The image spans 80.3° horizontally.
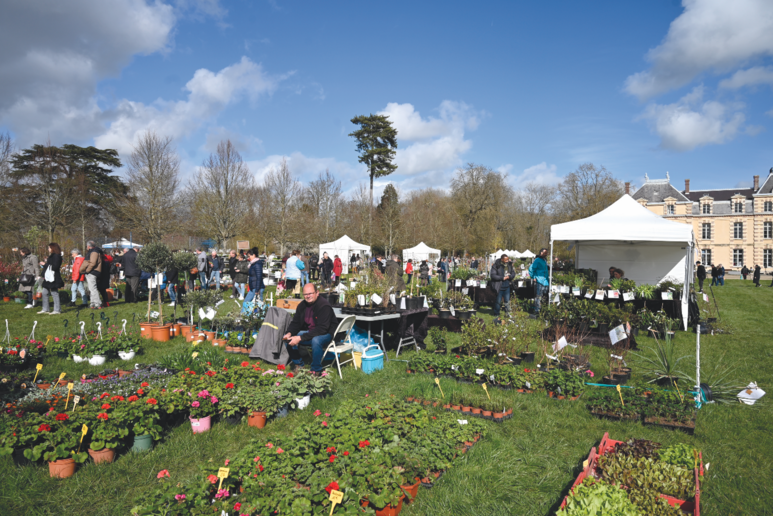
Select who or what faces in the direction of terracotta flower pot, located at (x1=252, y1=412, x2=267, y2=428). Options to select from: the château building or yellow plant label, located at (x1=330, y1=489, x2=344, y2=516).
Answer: the château building

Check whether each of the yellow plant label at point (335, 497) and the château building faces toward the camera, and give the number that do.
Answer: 2

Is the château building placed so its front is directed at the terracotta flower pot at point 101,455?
yes

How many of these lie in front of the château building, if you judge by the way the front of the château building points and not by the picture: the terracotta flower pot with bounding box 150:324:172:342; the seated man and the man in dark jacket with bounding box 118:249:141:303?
3

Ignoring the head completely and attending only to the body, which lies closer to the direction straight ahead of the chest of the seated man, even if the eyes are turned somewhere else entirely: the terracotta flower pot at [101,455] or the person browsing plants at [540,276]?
the terracotta flower pot

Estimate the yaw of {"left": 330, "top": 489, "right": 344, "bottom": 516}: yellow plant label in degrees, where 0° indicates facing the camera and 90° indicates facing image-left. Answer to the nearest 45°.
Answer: approximately 0°

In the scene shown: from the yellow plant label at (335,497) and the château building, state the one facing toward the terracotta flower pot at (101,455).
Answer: the château building

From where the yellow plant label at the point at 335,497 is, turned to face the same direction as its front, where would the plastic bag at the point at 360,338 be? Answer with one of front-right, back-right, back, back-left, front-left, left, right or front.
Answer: back

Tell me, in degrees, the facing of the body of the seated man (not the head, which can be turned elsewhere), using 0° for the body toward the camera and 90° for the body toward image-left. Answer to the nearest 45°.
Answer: approximately 45°

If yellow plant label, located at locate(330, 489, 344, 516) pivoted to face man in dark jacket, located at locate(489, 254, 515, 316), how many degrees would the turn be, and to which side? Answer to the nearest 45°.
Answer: approximately 135° to its left
